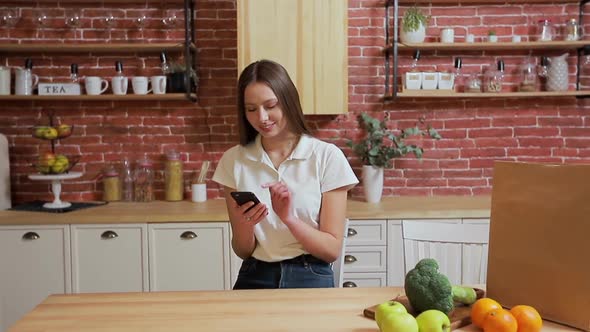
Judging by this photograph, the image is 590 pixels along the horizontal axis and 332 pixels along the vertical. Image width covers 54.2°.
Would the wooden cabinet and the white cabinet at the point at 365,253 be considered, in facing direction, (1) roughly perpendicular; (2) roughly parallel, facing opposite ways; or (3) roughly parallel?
roughly parallel

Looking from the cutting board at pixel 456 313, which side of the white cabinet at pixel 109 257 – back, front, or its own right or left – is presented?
front

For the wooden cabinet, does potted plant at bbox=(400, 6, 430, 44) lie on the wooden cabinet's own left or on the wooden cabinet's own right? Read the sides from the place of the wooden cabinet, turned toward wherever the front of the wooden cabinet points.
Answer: on the wooden cabinet's own left

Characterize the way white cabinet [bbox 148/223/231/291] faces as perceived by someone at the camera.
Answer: facing the viewer

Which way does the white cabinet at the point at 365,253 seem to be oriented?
toward the camera

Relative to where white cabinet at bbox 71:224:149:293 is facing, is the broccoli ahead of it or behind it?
ahead

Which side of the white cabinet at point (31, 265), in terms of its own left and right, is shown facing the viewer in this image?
front

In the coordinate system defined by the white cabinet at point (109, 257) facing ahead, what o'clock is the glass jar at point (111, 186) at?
The glass jar is roughly at 6 o'clock from the white cabinet.

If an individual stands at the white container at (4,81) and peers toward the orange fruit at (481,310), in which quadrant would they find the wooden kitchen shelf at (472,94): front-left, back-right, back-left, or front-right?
front-left

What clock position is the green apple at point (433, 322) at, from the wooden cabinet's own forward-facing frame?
The green apple is roughly at 12 o'clock from the wooden cabinet.

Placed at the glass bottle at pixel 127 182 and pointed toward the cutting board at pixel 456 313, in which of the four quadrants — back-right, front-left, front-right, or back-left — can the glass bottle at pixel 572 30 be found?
front-left

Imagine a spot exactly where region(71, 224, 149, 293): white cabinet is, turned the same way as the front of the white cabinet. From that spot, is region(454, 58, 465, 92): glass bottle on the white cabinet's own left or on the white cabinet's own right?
on the white cabinet's own left

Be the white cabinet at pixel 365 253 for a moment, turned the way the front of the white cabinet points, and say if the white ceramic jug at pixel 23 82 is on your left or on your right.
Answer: on your right

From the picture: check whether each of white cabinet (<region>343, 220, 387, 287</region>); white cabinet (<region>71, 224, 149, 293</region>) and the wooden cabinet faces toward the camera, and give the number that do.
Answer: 3
